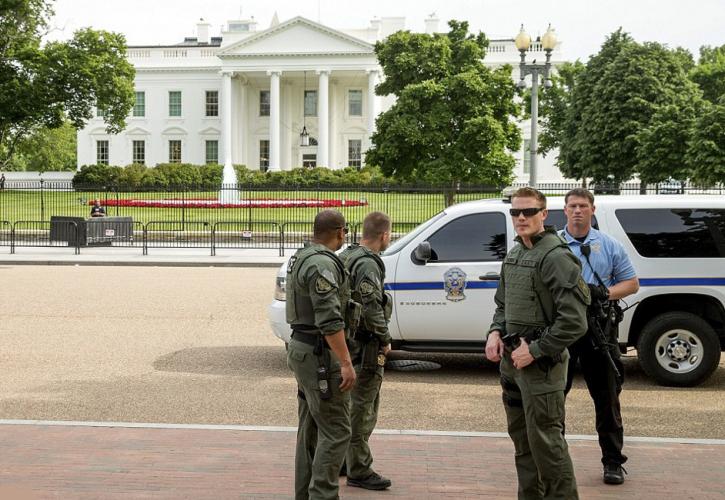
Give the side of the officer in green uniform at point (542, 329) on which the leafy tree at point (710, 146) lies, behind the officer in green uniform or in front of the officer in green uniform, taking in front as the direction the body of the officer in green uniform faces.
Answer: behind

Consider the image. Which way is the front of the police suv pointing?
to the viewer's left

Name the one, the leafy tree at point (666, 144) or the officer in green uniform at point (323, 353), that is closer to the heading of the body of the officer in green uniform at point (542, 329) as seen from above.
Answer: the officer in green uniform

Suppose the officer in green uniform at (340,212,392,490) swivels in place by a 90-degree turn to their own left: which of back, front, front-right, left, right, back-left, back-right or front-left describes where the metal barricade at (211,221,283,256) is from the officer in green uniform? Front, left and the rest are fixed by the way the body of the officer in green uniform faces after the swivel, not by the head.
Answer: front

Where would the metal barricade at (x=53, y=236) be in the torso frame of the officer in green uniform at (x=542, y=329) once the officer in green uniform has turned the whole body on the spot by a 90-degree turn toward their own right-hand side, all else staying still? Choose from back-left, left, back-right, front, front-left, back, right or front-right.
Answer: front

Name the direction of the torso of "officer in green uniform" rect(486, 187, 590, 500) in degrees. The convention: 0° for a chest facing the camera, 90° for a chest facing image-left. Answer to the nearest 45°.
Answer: approximately 45°
